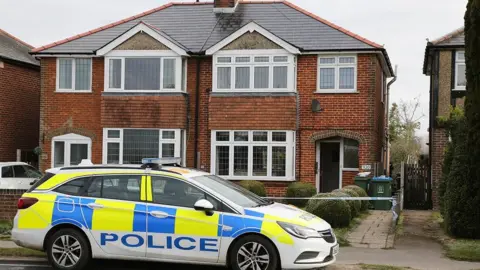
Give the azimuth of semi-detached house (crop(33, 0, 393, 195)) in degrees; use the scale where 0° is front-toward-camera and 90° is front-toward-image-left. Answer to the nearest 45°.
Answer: approximately 0°

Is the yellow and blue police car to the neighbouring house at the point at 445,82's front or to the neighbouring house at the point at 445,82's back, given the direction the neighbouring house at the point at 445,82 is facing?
to the front

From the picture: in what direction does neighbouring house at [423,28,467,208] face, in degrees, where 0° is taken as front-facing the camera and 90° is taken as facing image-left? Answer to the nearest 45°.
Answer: approximately 0°

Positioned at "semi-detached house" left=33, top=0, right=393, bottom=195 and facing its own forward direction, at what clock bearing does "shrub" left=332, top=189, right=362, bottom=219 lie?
The shrub is roughly at 11 o'clock from the semi-detached house.

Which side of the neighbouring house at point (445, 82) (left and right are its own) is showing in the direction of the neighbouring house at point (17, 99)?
right

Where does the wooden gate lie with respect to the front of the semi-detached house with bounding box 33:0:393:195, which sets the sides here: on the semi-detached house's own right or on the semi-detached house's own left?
on the semi-detached house's own left

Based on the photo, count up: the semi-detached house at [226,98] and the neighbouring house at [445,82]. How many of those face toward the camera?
2

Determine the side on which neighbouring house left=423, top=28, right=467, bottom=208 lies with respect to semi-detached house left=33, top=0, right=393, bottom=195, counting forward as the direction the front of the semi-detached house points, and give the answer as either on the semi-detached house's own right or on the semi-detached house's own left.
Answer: on the semi-detached house's own left

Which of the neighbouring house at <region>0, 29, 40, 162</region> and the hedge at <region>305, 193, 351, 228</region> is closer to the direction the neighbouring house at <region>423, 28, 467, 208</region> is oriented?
the hedge
